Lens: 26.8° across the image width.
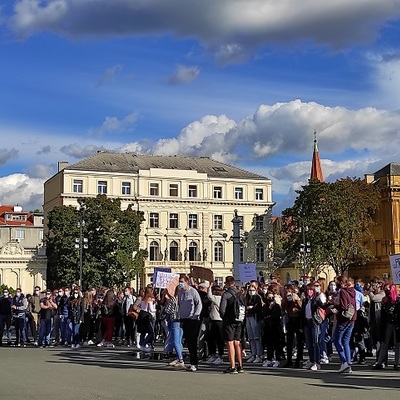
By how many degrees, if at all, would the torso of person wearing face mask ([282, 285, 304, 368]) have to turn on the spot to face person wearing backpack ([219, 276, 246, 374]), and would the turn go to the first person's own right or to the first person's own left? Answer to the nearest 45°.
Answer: approximately 45° to the first person's own right

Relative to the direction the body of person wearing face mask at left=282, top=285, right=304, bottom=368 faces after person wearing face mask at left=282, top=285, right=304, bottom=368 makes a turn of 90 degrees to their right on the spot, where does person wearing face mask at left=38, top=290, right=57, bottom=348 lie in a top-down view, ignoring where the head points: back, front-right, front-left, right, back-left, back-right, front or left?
front-right

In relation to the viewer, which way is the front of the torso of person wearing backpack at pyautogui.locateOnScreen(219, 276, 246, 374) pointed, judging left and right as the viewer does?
facing away from the viewer and to the left of the viewer

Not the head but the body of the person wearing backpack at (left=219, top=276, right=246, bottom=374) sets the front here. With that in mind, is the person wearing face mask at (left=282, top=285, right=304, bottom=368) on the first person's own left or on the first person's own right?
on the first person's own right

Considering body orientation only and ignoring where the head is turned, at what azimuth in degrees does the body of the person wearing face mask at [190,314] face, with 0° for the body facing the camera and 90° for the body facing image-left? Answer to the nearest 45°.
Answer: approximately 45°

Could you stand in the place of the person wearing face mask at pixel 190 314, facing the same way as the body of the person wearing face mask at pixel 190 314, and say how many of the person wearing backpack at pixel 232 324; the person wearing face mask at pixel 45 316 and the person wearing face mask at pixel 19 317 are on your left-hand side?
1

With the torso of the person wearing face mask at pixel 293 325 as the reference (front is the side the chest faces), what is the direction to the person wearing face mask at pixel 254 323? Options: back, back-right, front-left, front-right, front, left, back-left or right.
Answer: back-right

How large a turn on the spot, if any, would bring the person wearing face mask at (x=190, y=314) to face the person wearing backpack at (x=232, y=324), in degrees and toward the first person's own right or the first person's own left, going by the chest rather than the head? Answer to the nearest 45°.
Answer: approximately 90° to the first person's own left

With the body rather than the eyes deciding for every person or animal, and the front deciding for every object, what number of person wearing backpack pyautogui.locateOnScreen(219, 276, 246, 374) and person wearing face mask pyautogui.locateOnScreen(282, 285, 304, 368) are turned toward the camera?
1

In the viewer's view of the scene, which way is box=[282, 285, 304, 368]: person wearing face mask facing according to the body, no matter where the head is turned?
toward the camera

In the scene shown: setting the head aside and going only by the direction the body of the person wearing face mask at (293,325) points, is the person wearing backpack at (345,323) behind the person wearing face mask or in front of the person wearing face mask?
in front
